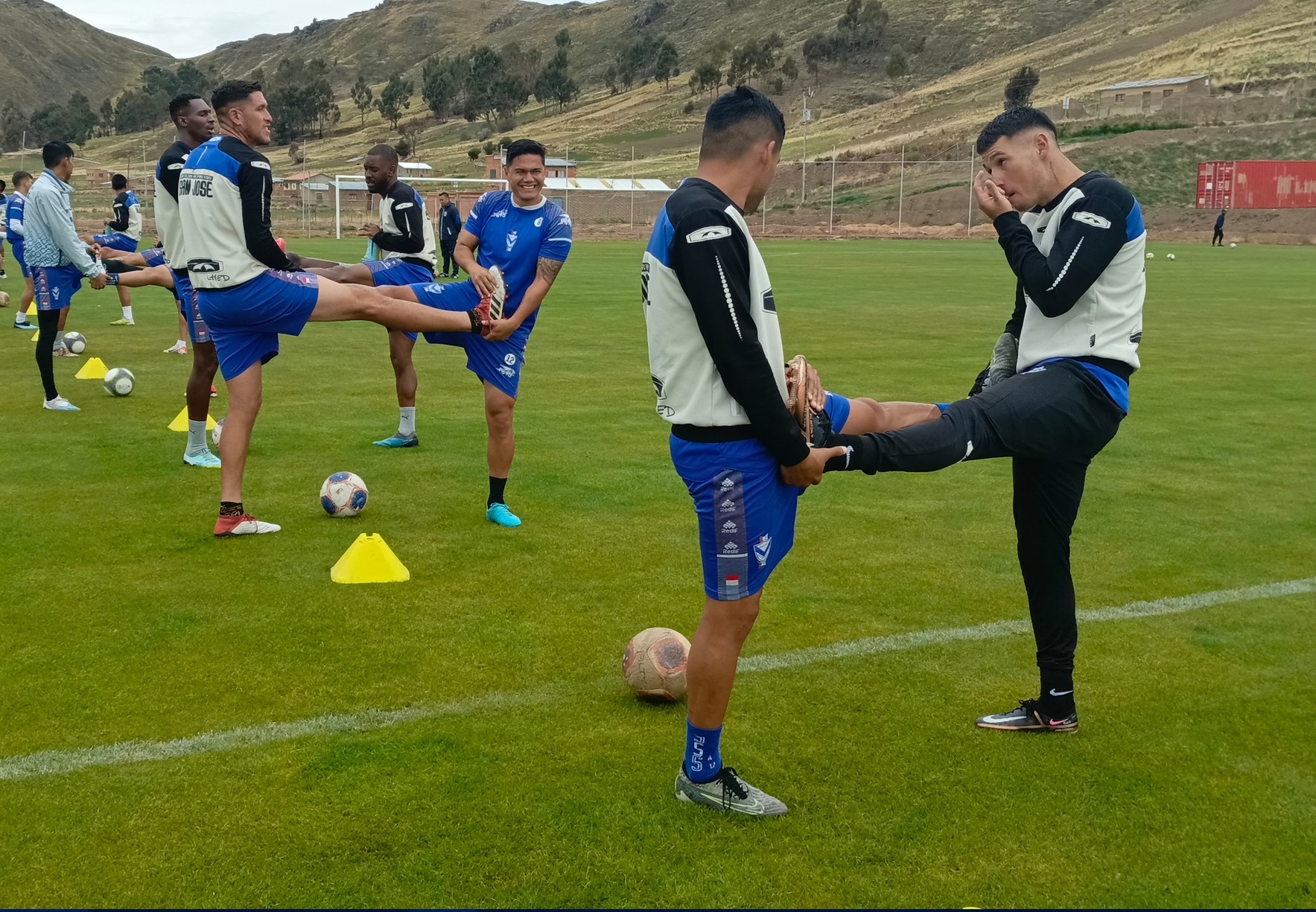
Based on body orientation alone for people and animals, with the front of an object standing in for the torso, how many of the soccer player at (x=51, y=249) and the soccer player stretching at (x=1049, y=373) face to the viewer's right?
1

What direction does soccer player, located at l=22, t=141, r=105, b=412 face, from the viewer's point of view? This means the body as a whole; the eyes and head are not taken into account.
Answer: to the viewer's right

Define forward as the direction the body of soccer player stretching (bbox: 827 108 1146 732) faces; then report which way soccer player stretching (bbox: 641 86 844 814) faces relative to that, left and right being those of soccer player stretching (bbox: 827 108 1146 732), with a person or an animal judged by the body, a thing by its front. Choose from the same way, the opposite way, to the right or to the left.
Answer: the opposite way

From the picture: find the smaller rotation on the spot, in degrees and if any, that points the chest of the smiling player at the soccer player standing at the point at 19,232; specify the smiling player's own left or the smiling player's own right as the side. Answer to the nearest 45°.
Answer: approximately 90° to the smiling player's own right

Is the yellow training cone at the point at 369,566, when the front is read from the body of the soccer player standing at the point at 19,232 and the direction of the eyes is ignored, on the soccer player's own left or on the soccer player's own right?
on the soccer player's own right

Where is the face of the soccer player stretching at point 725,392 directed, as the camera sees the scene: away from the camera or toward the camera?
away from the camera

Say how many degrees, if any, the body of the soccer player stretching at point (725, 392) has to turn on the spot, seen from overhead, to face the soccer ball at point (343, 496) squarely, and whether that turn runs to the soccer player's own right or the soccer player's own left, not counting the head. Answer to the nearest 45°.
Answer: approximately 135° to the soccer player's own left

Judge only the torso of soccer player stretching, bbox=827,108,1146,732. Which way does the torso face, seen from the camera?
to the viewer's left
